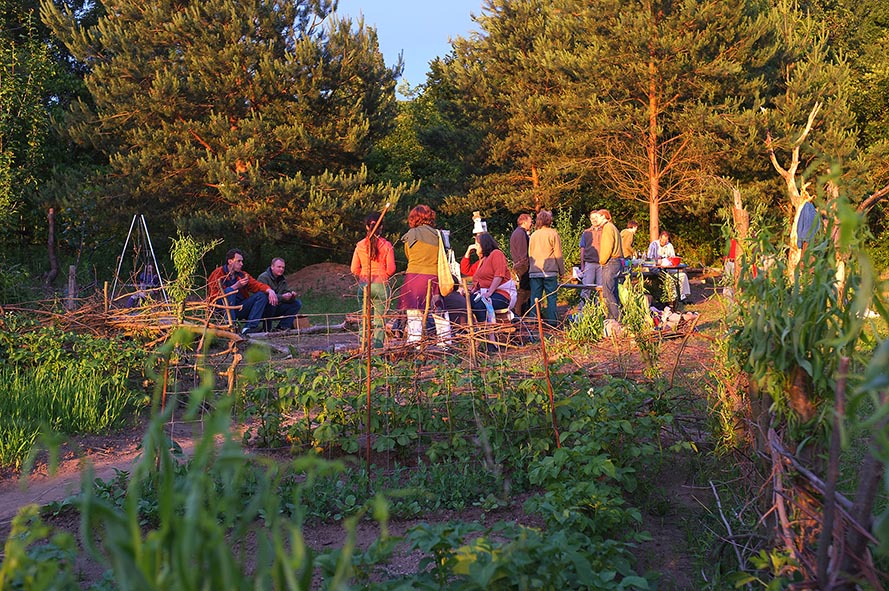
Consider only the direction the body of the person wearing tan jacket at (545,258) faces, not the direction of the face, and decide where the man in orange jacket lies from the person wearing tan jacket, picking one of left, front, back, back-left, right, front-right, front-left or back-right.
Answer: left

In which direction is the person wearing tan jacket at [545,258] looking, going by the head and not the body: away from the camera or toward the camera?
away from the camera

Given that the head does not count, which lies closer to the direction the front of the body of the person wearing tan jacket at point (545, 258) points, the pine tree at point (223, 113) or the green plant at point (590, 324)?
the pine tree

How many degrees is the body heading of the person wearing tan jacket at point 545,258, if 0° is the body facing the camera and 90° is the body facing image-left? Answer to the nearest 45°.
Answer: approximately 180°

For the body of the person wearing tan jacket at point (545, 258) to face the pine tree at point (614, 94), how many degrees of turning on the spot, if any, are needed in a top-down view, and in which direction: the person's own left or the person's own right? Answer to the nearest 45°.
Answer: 0° — they already face it

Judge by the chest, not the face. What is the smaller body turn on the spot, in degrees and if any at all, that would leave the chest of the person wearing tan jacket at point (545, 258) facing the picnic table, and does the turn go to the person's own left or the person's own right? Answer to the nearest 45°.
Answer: approximately 45° to the person's own right

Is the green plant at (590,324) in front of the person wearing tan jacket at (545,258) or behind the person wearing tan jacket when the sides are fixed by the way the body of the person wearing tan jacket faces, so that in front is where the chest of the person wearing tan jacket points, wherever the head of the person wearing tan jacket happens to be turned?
behind

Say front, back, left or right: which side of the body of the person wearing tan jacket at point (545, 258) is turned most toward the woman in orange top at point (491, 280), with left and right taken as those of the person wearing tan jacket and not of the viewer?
left

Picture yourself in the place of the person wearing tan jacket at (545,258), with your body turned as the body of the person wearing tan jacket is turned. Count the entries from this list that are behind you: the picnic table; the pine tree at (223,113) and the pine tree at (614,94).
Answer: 0

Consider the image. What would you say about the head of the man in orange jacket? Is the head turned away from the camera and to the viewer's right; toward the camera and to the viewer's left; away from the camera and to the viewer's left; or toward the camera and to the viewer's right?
toward the camera and to the viewer's right

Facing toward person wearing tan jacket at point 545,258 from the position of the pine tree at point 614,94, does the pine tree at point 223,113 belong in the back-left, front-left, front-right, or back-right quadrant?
front-right

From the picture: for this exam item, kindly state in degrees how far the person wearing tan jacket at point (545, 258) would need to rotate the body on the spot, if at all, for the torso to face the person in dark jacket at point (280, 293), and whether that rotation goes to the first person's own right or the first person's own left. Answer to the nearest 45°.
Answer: approximately 90° to the first person's own left

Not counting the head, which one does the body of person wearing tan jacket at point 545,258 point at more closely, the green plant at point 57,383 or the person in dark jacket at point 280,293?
the person in dark jacket
